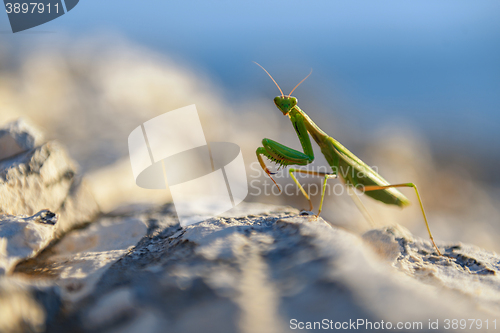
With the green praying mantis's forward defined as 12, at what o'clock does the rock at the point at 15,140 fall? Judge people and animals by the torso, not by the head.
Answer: The rock is roughly at 1 o'clock from the green praying mantis.

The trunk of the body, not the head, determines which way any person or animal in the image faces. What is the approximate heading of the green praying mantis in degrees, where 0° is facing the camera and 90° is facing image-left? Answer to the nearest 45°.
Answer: approximately 90°
